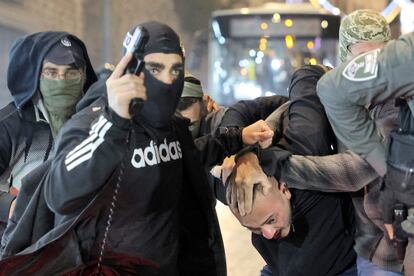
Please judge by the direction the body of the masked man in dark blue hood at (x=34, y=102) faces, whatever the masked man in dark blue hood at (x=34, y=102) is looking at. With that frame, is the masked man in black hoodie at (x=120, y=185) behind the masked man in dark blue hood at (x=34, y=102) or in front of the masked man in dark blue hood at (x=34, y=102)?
in front

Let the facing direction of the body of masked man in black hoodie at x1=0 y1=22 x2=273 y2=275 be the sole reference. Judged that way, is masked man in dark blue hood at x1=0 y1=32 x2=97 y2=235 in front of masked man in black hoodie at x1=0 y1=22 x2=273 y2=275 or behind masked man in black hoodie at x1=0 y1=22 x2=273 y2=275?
behind

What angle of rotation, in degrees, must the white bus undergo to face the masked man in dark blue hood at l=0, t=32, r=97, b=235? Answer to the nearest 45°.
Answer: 0° — it already faces them

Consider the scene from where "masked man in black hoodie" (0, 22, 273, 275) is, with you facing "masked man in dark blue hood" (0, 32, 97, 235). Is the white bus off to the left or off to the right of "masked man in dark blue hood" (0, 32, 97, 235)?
right

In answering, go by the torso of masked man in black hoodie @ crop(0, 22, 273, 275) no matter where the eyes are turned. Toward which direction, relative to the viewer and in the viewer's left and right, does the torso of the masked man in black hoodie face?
facing the viewer and to the right of the viewer

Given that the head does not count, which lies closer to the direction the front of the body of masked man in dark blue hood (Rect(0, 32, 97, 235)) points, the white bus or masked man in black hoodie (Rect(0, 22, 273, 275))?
the masked man in black hoodie

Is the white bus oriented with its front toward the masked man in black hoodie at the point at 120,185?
yes
